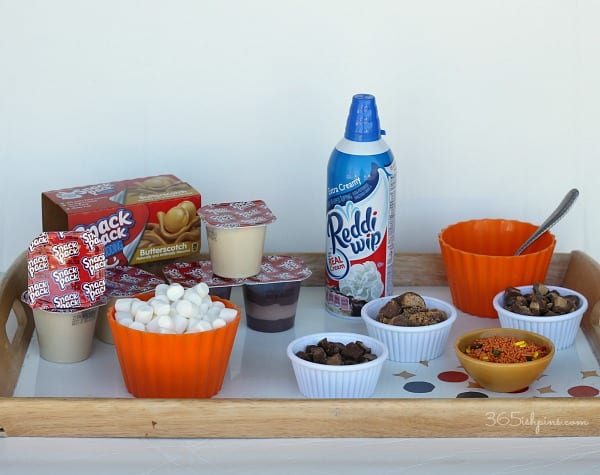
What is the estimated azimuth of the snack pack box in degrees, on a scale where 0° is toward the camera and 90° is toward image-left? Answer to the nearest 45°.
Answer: approximately 0°
